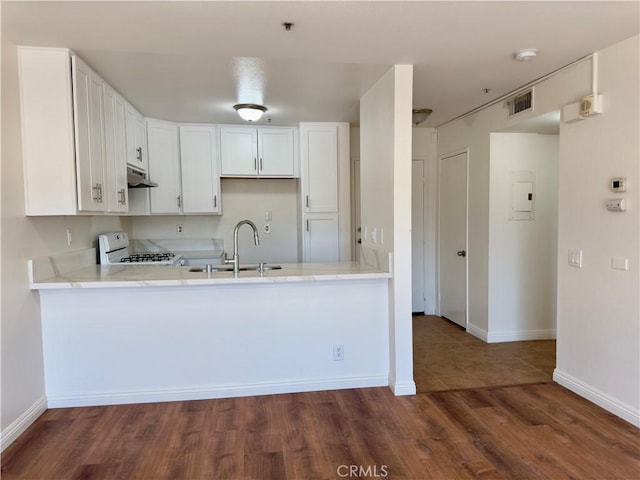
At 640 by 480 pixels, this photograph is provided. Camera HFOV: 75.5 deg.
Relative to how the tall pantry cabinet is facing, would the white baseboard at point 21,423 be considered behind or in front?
in front

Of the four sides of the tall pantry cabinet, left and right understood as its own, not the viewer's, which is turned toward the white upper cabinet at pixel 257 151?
right

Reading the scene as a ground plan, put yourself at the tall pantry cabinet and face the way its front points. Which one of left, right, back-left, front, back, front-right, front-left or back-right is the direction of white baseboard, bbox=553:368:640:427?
front-left

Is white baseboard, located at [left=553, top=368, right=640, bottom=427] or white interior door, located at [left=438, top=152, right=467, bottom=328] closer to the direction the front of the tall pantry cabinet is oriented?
the white baseboard

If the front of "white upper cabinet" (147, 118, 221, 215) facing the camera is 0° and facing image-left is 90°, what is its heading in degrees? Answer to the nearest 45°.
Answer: approximately 0°

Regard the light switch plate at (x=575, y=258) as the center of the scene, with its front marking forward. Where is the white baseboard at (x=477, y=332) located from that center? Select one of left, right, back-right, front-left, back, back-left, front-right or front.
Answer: right

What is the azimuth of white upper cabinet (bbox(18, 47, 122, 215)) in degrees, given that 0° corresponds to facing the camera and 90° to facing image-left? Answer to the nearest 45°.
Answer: approximately 270°
